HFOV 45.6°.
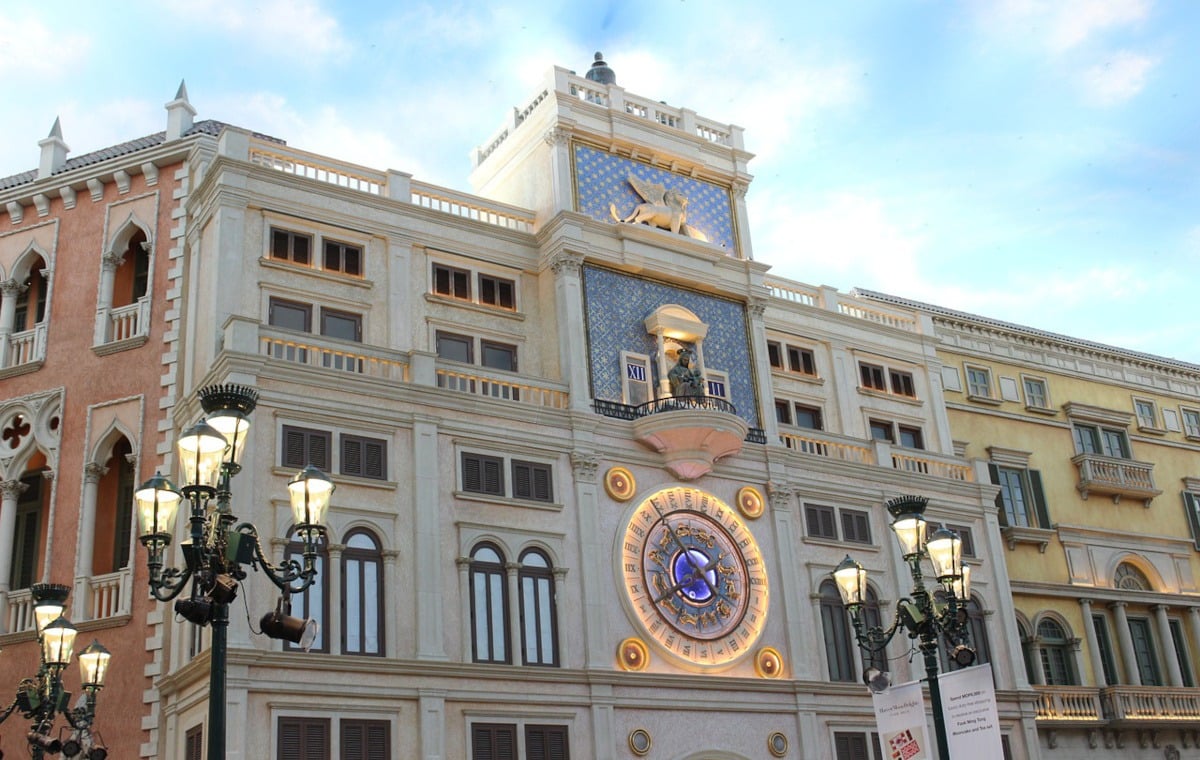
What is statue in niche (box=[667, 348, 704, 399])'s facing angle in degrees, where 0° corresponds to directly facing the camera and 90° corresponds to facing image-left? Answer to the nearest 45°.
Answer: approximately 315°

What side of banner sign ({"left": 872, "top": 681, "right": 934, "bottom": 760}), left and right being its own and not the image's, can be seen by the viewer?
front

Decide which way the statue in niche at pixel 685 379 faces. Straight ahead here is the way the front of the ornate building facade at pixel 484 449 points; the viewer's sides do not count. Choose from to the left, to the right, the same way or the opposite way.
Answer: the same way

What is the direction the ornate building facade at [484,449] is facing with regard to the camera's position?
facing the viewer and to the right of the viewer

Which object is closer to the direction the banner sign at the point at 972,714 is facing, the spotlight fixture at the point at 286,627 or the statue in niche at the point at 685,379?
the spotlight fixture

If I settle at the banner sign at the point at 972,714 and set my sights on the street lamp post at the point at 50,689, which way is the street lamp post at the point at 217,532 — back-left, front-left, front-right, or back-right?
front-left

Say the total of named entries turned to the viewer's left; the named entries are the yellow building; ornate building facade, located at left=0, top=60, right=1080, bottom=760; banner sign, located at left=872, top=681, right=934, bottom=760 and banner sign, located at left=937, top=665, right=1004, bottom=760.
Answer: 0

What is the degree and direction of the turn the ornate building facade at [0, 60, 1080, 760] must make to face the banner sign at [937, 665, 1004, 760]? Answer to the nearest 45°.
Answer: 0° — it already faces it

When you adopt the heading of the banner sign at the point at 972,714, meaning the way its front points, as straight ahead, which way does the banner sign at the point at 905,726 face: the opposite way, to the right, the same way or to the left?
the same way

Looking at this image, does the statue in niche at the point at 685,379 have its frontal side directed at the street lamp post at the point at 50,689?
no
